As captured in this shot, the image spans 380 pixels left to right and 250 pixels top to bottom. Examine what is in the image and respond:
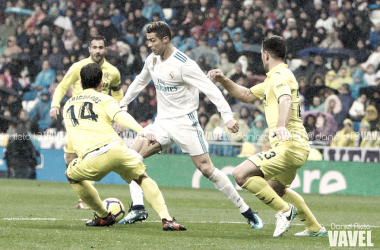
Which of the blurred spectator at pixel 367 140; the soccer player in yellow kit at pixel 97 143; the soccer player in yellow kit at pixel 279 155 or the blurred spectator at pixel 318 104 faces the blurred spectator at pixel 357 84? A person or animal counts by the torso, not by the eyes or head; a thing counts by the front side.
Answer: the soccer player in yellow kit at pixel 97 143

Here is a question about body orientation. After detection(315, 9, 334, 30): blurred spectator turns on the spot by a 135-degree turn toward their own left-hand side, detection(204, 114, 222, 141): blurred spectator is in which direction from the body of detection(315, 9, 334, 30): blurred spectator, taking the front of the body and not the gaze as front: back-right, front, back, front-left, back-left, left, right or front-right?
back

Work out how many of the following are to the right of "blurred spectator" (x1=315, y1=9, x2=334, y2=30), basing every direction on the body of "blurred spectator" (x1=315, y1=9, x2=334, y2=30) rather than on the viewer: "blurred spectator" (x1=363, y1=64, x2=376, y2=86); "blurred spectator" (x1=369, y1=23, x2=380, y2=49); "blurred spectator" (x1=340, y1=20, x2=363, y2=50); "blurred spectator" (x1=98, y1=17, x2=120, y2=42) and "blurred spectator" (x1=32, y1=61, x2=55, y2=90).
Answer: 2

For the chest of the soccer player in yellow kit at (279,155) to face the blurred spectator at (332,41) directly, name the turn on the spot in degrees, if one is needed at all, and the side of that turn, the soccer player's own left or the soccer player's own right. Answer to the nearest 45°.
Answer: approximately 90° to the soccer player's own right

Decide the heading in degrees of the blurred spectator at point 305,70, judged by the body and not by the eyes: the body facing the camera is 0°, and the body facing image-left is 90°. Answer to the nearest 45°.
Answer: approximately 0°

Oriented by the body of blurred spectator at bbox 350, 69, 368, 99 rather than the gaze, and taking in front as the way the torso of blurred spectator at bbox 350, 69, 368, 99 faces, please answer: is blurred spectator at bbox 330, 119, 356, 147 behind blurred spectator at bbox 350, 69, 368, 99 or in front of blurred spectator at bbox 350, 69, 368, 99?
in front

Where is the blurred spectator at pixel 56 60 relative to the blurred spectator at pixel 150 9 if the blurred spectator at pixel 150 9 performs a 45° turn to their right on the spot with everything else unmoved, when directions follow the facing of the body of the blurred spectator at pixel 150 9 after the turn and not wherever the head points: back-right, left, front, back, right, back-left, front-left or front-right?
front-right

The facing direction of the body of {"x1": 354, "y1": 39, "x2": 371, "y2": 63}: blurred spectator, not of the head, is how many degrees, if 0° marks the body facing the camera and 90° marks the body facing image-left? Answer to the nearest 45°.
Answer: approximately 0°

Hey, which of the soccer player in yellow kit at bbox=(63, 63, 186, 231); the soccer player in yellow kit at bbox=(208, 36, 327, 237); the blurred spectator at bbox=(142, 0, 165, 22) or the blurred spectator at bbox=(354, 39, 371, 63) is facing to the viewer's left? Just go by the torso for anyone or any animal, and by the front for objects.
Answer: the soccer player in yellow kit at bbox=(208, 36, 327, 237)

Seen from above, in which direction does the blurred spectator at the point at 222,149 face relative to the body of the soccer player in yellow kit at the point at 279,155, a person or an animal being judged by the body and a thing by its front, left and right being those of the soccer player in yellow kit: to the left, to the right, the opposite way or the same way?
to the left

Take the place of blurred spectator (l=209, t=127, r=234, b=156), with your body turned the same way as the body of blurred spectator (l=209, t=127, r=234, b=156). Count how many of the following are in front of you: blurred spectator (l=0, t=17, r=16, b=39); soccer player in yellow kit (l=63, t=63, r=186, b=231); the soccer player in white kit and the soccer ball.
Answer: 3
